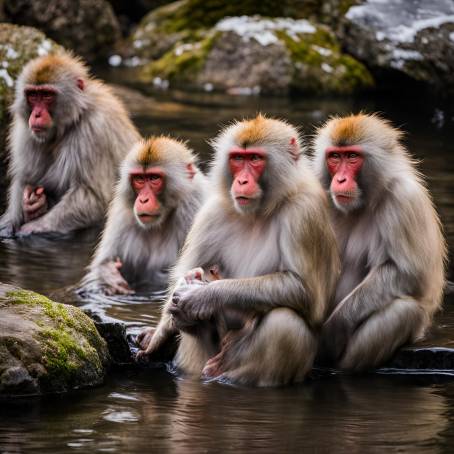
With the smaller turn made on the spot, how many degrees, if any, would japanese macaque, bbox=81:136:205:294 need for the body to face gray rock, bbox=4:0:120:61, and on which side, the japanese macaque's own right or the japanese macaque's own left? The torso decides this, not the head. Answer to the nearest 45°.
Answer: approximately 135° to the japanese macaque's own right

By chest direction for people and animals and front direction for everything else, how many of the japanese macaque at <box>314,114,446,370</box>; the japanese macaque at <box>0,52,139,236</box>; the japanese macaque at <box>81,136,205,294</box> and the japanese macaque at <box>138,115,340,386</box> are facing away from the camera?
0

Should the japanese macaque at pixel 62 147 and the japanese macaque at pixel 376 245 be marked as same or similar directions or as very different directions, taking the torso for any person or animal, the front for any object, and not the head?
same or similar directions

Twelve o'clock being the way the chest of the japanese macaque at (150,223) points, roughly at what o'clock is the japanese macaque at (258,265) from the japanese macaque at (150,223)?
the japanese macaque at (258,265) is roughly at 10 o'clock from the japanese macaque at (150,223).

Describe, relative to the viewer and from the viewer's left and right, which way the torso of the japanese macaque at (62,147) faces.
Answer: facing the viewer and to the left of the viewer

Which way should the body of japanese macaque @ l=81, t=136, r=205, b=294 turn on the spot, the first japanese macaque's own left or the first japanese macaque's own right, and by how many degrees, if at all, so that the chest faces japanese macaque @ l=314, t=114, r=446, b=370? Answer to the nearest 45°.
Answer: approximately 90° to the first japanese macaque's own left

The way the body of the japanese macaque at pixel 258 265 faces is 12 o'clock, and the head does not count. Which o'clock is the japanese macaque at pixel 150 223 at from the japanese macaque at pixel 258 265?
the japanese macaque at pixel 150 223 is roughly at 4 o'clock from the japanese macaque at pixel 258 265.

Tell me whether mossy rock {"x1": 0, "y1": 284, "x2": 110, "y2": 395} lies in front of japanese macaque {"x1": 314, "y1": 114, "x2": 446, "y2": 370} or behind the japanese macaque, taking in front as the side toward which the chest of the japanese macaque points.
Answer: in front

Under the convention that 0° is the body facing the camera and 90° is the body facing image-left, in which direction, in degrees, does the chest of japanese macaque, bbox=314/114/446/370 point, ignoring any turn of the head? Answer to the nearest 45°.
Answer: approximately 45°

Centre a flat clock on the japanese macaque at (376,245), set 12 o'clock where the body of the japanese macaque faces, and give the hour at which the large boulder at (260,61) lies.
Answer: The large boulder is roughly at 4 o'clock from the japanese macaque.

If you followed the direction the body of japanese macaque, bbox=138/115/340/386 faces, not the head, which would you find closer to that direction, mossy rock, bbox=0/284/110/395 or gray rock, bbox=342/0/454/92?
the mossy rock

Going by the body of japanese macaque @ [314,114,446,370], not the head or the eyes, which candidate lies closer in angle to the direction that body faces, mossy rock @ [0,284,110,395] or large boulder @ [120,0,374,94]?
the mossy rock

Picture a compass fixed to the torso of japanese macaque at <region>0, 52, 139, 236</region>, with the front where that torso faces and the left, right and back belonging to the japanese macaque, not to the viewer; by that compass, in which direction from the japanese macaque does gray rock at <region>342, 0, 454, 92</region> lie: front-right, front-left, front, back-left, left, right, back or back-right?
back

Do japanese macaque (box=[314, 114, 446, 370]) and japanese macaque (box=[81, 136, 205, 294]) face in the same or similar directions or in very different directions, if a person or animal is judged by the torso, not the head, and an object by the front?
same or similar directions

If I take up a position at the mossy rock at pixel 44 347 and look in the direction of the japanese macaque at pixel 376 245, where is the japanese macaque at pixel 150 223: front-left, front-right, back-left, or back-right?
front-left

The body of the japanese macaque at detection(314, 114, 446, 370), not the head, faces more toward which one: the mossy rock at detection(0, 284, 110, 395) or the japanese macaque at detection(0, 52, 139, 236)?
the mossy rock

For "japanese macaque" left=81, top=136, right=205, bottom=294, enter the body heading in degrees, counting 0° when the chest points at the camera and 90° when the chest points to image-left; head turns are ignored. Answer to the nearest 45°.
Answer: approximately 45°

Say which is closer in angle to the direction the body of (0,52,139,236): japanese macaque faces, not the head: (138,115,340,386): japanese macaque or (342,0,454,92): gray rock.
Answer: the japanese macaque
